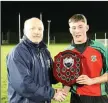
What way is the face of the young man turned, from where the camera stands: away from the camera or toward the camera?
toward the camera

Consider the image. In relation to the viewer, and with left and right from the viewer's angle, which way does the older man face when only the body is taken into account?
facing the viewer and to the right of the viewer

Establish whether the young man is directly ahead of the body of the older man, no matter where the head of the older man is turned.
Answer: no
